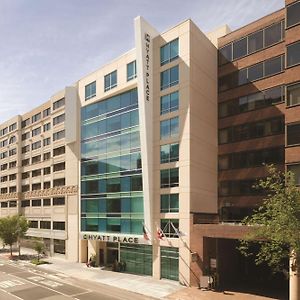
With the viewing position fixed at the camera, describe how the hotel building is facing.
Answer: facing the viewer and to the left of the viewer
